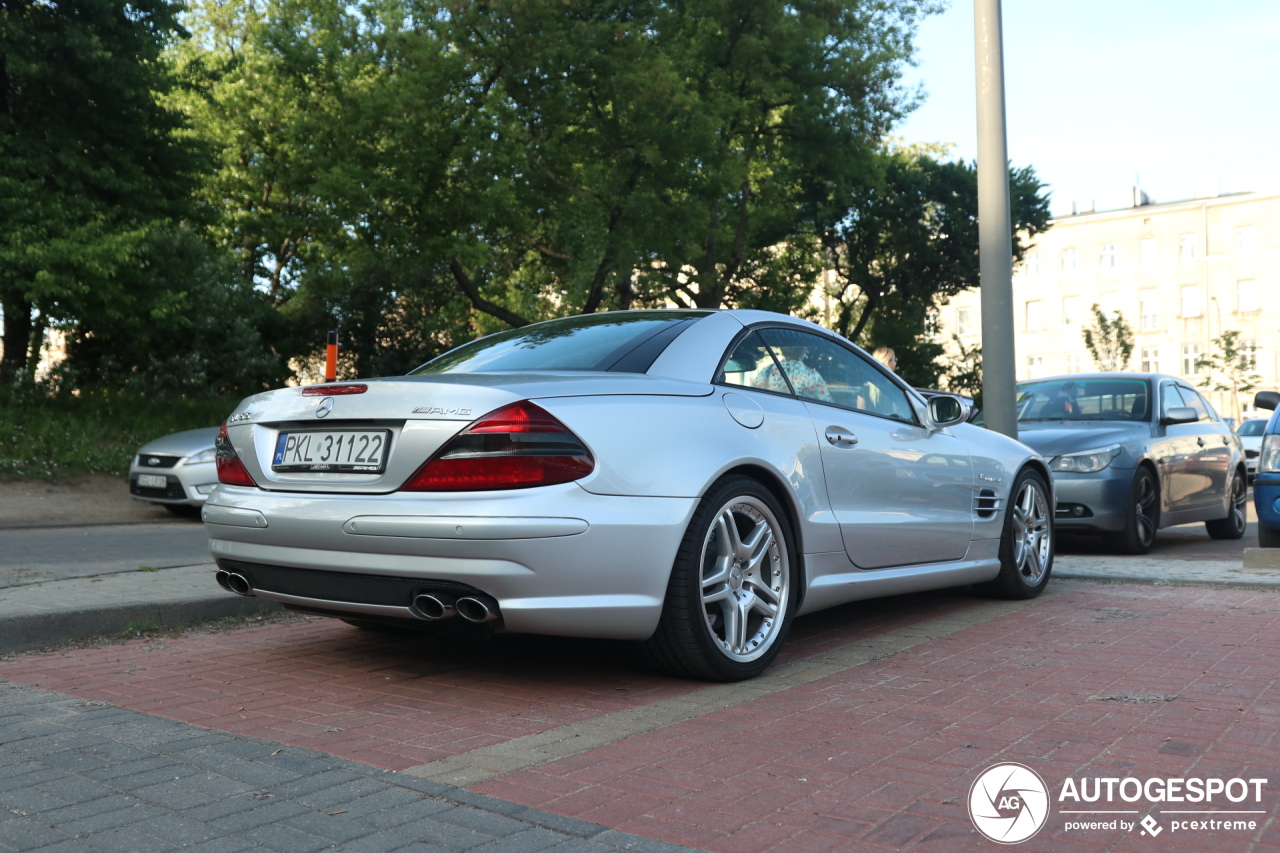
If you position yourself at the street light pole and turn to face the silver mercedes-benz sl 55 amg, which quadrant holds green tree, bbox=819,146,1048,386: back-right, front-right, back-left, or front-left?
back-right

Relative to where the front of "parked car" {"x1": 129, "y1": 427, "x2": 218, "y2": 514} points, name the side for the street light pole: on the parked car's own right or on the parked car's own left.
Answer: on the parked car's own left

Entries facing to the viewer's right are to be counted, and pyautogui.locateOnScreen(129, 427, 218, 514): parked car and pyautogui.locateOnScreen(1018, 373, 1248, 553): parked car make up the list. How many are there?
0

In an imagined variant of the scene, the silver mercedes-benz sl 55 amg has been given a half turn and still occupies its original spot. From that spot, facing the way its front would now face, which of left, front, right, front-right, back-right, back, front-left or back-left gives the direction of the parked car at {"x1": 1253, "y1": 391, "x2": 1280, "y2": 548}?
back

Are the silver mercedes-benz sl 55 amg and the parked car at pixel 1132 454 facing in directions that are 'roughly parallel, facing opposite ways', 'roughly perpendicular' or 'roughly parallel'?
roughly parallel, facing opposite ways

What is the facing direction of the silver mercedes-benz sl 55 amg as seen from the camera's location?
facing away from the viewer and to the right of the viewer

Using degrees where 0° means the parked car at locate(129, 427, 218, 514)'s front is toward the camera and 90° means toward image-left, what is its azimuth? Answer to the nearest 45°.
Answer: approximately 45°

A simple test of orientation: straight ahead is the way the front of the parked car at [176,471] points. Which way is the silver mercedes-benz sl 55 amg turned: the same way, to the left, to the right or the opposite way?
the opposite way

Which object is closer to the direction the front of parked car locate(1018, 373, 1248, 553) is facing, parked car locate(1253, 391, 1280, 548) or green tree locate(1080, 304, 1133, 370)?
the parked car

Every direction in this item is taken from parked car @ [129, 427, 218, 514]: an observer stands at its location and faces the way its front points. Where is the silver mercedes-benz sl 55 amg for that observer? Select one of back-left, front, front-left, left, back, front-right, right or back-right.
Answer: front-left

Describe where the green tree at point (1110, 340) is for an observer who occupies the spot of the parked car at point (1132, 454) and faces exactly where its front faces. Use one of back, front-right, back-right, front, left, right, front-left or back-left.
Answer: back-right

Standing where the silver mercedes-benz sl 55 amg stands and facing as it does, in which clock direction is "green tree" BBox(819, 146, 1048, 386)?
The green tree is roughly at 11 o'clock from the silver mercedes-benz sl 55 amg.

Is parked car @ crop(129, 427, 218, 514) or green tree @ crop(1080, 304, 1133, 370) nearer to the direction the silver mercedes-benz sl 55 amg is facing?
the green tree

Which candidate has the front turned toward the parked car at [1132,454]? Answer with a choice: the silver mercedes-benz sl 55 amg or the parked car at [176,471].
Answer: the silver mercedes-benz sl 55 amg

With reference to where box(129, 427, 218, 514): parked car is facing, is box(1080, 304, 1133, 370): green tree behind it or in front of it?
behind

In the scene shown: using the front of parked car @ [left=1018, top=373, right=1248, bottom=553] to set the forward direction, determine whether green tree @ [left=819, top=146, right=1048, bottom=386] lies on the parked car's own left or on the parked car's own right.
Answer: on the parked car's own right

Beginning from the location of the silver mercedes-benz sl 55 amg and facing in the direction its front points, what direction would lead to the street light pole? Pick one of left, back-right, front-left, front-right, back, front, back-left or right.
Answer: front
